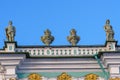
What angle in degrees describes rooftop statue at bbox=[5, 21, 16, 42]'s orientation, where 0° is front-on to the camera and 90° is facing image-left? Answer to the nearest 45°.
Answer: approximately 0°

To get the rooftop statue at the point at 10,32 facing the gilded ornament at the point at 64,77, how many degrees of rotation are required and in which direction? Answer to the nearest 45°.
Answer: approximately 90° to its left

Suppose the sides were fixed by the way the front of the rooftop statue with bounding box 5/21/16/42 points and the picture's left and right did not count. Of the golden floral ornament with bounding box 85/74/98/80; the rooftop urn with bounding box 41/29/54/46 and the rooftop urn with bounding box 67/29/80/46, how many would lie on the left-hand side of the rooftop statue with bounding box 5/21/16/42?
3

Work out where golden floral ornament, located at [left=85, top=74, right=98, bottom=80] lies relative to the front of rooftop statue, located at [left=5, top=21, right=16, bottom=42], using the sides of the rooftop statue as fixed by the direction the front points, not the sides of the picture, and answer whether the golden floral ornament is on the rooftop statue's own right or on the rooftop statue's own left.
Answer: on the rooftop statue's own left

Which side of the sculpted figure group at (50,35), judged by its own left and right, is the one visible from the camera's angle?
front

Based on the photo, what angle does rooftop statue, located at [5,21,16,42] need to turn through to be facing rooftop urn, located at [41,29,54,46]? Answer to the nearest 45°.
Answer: approximately 90° to its left

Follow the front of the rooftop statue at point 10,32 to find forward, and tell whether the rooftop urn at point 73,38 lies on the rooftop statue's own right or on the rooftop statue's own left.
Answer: on the rooftop statue's own left
